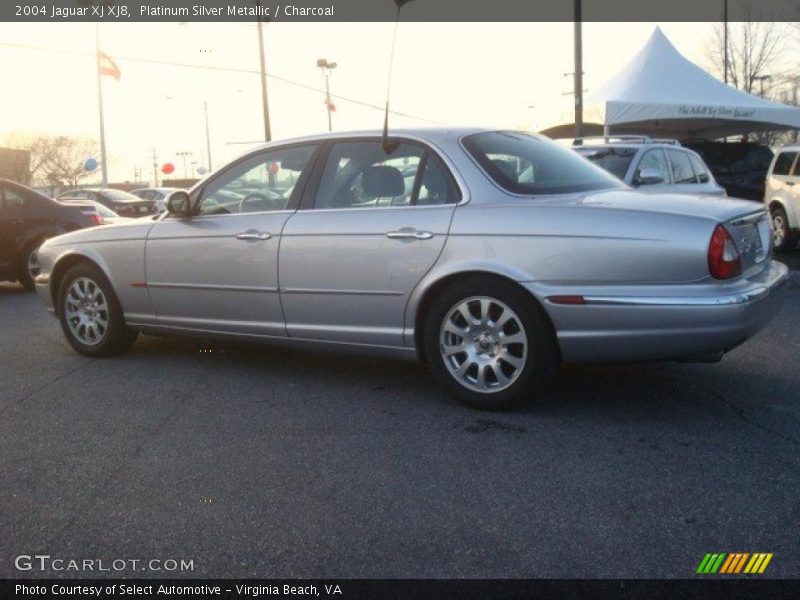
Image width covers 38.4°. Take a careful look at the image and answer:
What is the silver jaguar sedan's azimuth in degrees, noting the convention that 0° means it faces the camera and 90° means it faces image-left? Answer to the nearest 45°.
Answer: approximately 135°

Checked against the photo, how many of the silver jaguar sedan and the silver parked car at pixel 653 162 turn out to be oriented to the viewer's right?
0

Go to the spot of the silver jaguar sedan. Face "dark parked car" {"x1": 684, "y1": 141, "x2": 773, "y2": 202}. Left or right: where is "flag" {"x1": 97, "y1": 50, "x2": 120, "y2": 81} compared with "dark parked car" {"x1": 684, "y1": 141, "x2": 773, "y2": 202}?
left

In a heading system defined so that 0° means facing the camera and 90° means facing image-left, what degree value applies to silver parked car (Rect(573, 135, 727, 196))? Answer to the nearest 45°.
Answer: approximately 45°

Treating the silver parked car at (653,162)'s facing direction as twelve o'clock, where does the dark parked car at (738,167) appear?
The dark parked car is roughly at 5 o'clock from the silver parked car.

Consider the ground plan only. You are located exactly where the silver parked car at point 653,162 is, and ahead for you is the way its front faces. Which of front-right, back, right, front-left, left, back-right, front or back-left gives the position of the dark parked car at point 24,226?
front-right

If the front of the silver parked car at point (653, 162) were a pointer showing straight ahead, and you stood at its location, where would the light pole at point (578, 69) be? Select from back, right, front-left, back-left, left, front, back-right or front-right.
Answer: back-right

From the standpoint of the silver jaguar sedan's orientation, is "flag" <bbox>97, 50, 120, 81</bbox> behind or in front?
in front
